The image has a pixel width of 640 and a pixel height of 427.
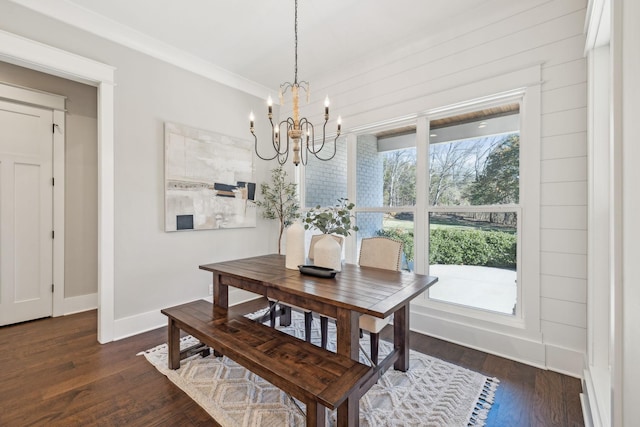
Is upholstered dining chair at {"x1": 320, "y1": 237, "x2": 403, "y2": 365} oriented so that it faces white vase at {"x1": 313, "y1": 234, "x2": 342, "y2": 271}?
yes

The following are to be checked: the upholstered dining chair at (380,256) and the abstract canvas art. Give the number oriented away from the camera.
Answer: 0

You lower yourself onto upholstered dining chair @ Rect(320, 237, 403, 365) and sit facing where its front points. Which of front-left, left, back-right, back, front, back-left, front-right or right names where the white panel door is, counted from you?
front-right

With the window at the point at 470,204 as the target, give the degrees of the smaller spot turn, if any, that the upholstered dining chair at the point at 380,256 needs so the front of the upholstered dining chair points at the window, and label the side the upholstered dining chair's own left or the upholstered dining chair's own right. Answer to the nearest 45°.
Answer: approximately 135° to the upholstered dining chair's own left

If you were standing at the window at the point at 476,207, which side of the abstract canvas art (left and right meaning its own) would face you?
front

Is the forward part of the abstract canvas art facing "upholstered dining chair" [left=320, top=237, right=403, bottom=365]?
yes

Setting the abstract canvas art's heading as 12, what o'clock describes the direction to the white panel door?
The white panel door is roughly at 5 o'clock from the abstract canvas art.

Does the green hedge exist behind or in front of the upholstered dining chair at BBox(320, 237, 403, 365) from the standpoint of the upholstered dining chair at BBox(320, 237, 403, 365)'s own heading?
behind

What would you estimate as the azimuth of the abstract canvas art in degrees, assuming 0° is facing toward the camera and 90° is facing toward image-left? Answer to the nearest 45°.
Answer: approximately 315°

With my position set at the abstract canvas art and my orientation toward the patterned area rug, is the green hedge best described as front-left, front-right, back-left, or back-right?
front-left

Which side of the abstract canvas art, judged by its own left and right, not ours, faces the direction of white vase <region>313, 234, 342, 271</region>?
front
